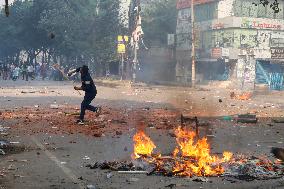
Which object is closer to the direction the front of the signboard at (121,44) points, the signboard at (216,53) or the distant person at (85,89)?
the distant person

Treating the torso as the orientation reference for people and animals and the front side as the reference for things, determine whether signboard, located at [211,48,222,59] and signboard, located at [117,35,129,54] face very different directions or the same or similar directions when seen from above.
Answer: same or similar directions

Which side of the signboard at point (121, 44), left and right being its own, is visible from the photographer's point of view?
front

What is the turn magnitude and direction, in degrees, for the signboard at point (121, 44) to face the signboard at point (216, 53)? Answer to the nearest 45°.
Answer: approximately 90° to its left

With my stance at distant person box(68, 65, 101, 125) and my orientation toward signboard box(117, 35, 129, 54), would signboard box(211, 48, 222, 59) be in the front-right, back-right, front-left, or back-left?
front-right

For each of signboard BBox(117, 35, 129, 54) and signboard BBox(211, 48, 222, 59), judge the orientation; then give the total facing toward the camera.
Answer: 2

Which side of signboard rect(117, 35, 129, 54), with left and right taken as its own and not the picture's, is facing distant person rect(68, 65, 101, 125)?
front

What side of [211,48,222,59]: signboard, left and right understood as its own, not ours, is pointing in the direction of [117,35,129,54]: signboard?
right

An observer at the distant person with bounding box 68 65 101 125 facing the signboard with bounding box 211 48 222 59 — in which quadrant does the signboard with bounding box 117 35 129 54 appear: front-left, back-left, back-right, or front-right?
front-left

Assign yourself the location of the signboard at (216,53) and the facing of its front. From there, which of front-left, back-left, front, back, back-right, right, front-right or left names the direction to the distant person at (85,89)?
front

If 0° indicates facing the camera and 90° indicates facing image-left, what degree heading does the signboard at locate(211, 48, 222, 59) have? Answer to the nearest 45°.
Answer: approximately 0°
